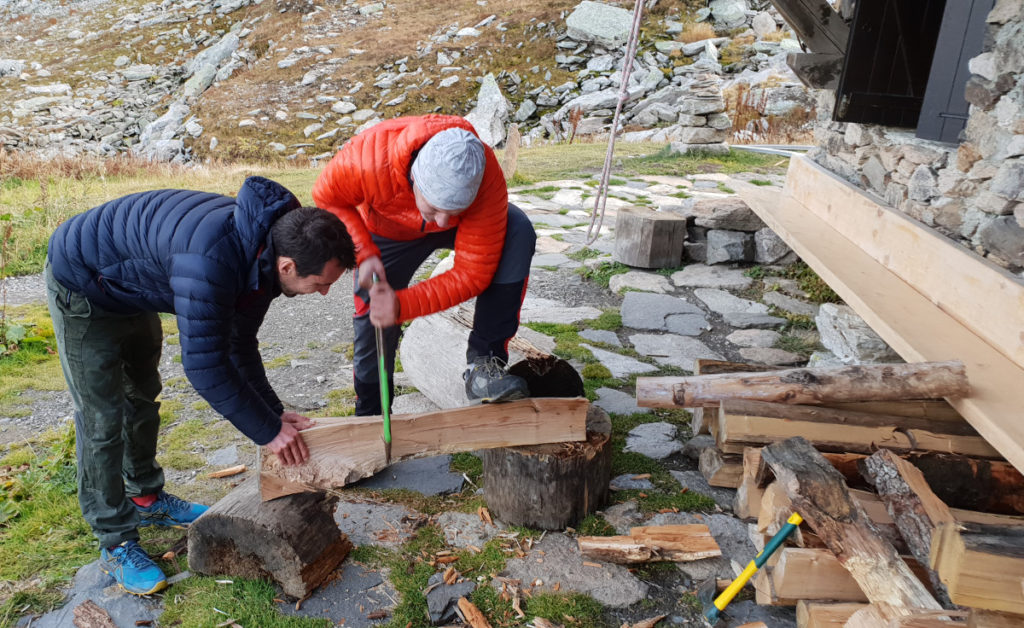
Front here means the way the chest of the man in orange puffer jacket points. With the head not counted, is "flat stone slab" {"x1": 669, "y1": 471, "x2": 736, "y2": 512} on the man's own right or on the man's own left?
on the man's own left

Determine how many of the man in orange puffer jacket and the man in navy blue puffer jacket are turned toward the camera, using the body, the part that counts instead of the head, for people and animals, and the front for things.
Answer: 1

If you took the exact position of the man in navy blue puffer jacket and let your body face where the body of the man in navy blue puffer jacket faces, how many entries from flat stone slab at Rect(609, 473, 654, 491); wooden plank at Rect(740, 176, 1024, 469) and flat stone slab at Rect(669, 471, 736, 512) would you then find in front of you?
3

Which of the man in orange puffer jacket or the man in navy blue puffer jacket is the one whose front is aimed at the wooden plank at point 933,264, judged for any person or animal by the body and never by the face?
the man in navy blue puffer jacket

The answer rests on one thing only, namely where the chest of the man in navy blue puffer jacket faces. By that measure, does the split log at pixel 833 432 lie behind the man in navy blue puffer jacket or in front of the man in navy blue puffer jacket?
in front

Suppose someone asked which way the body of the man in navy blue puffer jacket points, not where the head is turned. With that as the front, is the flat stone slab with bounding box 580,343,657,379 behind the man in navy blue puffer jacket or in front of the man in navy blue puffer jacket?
in front

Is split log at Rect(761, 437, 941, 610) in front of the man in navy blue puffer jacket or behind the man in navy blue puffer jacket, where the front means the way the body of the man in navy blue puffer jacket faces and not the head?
in front

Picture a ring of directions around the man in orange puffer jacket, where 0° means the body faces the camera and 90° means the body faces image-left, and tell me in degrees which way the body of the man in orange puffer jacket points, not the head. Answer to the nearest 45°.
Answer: approximately 0°

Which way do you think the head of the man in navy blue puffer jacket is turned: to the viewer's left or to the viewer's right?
to the viewer's right

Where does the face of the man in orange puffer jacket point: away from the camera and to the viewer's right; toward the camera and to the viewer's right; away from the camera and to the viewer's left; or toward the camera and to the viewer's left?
toward the camera and to the viewer's left

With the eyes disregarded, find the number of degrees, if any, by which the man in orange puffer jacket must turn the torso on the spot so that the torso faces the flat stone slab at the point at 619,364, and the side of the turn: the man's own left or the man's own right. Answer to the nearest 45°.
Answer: approximately 135° to the man's own left

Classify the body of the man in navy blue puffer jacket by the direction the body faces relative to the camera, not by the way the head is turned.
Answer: to the viewer's right

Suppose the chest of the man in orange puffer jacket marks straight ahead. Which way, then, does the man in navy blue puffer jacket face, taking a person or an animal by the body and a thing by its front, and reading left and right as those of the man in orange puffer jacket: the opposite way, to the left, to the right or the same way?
to the left

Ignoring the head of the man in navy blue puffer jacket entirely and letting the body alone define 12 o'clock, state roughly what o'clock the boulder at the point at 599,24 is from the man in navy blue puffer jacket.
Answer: The boulder is roughly at 10 o'clock from the man in navy blue puffer jacket.

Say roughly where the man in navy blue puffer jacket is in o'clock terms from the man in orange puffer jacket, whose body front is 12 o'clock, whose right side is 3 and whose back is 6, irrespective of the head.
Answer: The man in navy blue puffer jacket is roughly at 2 o'clock from the man in orange puffer jacket.

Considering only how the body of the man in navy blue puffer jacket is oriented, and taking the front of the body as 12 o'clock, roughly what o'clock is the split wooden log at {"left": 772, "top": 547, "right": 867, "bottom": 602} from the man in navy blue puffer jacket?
The split wooden log is roughly at 1 o'clock from the man in navy blue puffer jacket.
